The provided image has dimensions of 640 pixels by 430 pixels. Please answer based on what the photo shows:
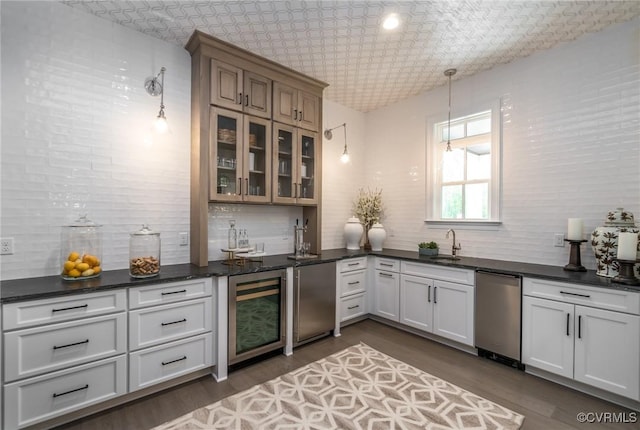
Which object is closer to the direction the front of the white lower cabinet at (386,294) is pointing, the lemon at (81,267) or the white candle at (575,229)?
the lemon

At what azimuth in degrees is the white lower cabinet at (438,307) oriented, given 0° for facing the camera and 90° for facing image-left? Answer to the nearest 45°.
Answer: approximately 45°

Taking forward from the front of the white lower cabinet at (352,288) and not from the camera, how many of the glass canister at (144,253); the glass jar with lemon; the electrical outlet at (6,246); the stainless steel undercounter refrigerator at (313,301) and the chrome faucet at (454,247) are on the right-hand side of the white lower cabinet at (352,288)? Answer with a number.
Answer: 4

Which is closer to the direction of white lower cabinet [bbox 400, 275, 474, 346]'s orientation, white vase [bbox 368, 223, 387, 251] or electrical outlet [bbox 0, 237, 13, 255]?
the electrical outlet

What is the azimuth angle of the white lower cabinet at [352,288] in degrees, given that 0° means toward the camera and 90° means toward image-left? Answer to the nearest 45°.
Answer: approximately 315°

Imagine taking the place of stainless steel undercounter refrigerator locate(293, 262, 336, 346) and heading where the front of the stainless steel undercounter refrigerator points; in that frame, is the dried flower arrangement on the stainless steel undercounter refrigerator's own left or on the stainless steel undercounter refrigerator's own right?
on the stainless steel undercounter refrigerator's own left
